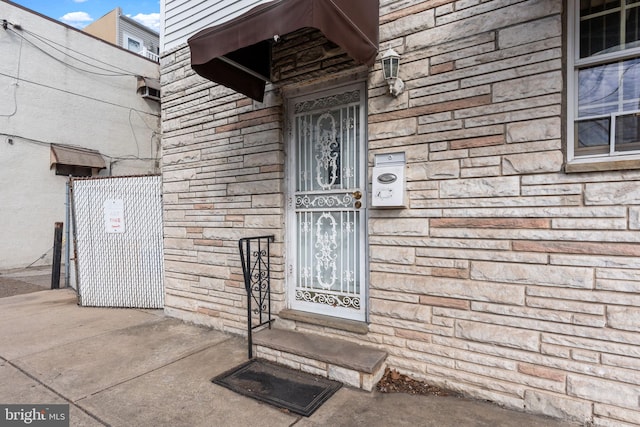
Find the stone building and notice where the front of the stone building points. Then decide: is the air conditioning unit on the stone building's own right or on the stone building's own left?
on the stone building's own right

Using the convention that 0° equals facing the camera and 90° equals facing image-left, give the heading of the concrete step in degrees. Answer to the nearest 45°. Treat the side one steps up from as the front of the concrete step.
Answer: approximately 45°

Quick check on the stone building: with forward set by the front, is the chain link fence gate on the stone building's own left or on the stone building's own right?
on the stone building's own right

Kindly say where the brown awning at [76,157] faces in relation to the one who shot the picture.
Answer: facing the viewer and to the right of the viewer

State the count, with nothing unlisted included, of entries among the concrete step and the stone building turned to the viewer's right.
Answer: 0

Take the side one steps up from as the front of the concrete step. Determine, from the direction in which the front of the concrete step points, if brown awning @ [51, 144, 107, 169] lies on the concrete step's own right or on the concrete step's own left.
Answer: on the concrete step's own right

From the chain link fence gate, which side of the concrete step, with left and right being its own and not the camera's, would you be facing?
right

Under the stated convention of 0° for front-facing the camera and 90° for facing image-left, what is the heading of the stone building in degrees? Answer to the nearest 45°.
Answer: approximately 45°

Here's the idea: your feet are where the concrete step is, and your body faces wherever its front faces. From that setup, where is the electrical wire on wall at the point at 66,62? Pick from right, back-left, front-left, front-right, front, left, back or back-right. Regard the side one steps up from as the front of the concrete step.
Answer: right
